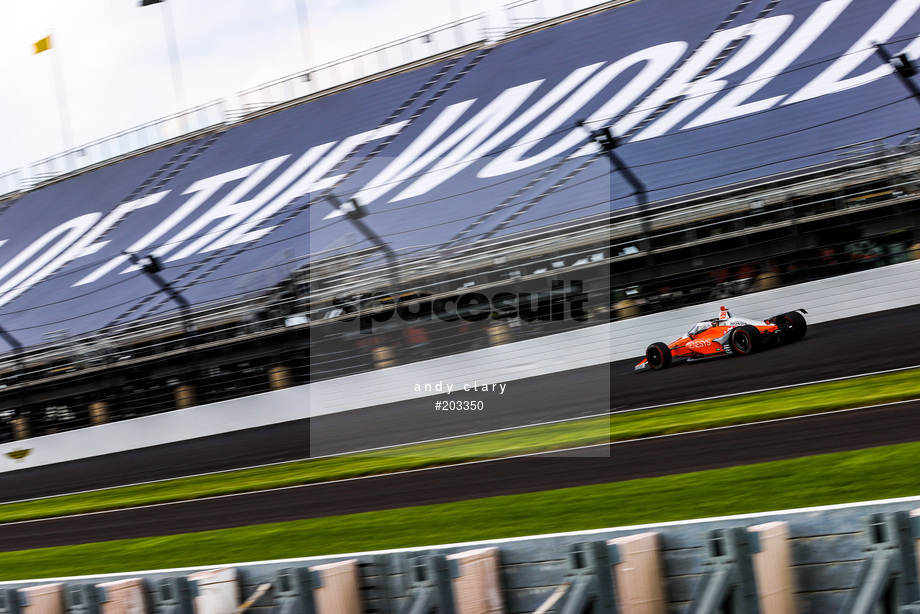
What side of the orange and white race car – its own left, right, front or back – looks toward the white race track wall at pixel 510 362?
front

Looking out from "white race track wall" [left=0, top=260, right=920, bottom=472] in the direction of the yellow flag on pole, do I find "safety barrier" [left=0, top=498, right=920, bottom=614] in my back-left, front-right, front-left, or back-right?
back-left

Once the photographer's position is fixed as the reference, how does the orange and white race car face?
facing away from the viewer and to the left of the viewer

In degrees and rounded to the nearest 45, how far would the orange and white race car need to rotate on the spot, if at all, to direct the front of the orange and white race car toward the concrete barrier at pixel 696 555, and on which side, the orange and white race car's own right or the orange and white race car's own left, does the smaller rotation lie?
approximately 135° to the orange and white race car's own left

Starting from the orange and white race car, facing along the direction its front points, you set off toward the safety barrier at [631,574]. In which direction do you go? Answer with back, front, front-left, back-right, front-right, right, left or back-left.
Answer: back-left

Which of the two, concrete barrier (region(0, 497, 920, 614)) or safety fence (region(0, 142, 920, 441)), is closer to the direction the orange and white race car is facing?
the safety fence

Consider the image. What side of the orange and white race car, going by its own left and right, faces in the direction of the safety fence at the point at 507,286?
front

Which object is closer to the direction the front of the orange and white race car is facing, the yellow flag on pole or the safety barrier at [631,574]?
the yellow flag on pole
